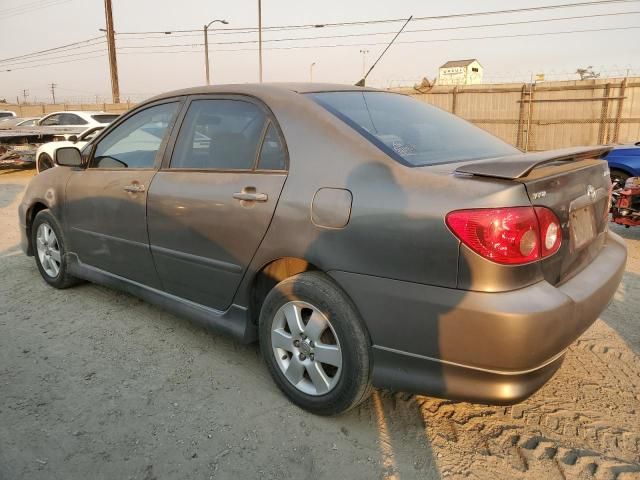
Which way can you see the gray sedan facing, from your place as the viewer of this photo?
facing away from the viewer and to the left of the viewer

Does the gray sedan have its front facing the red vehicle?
no

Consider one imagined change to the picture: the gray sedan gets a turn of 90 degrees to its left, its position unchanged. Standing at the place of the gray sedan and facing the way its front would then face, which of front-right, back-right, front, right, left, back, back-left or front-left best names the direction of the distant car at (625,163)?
back

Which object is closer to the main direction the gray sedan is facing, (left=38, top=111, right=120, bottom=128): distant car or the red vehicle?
the distant car

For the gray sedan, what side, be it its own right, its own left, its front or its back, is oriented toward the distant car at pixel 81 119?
front
